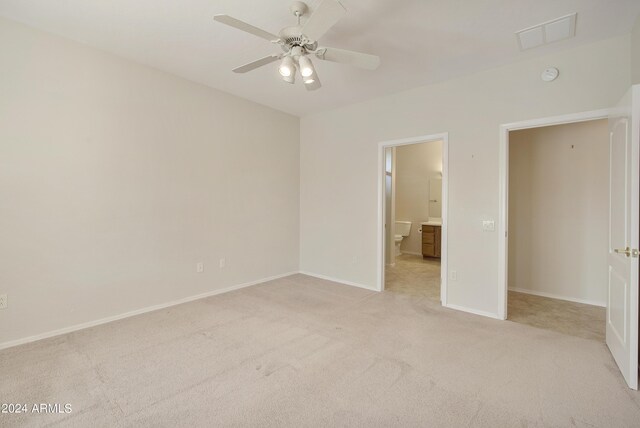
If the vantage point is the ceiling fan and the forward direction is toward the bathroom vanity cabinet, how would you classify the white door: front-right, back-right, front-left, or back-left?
front-right

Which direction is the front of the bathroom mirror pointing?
toward the camera

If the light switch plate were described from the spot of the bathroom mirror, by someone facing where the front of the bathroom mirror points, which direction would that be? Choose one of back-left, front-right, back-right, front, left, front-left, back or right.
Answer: front

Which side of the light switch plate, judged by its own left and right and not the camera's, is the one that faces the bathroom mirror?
back

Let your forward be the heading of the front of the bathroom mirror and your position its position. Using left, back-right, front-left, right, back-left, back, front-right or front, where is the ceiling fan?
front

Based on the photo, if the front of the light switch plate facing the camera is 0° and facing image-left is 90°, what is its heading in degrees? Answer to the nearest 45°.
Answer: approximately 0°

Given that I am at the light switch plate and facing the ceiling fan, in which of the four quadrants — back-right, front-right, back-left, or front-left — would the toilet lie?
back-right

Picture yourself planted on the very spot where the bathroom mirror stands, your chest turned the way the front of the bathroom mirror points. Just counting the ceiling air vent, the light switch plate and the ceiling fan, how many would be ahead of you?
3

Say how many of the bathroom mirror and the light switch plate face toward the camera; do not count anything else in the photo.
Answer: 2

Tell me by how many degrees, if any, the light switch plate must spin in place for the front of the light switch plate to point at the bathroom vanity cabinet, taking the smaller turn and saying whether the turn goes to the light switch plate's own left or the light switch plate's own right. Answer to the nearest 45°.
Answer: approximately 180°
